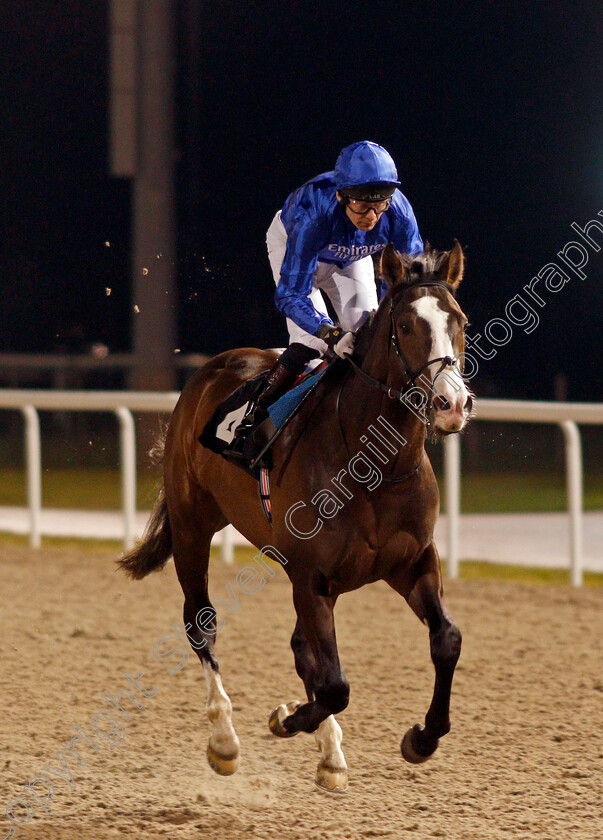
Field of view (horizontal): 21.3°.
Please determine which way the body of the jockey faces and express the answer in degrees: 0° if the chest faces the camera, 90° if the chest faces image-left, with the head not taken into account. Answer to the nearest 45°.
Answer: approximately 315°

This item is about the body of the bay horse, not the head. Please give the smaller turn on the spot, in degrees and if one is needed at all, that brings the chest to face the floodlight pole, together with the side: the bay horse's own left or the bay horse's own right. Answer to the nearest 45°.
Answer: approximately 135° to the bay horse's own left

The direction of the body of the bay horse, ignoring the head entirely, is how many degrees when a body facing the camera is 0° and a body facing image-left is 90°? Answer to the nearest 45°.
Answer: approximately 315°

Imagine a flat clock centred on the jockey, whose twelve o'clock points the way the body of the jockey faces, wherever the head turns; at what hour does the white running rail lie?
The white running rail is roughly at 7 o'clock from the jockey.
